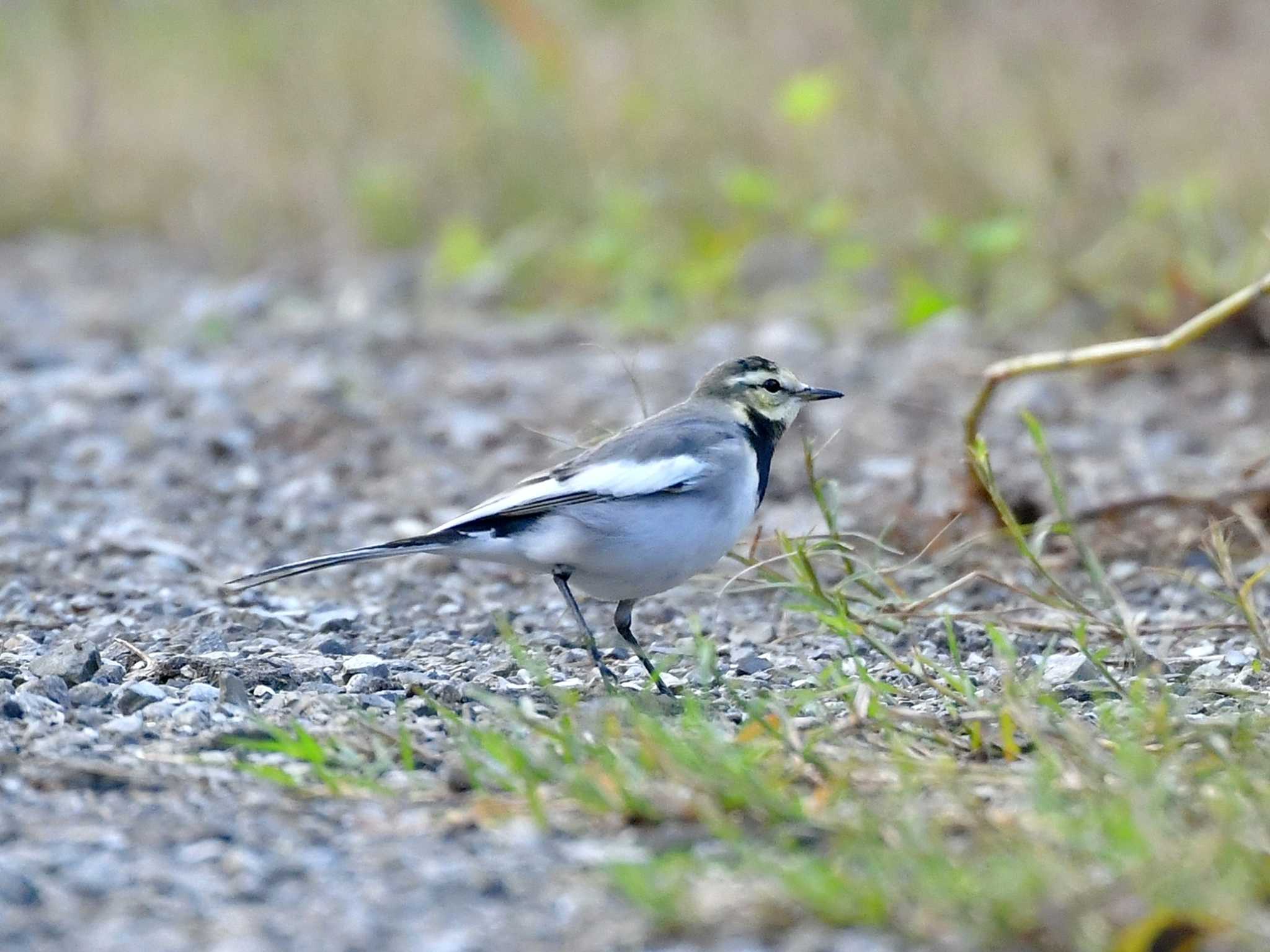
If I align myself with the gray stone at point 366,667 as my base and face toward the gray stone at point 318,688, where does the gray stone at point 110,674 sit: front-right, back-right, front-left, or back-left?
front-right

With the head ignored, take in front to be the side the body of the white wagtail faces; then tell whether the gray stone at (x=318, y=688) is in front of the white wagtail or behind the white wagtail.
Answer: behind

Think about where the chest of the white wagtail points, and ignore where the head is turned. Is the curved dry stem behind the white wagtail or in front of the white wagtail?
in front

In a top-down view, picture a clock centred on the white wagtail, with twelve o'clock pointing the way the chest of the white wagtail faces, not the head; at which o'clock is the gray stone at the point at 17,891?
The gray stone is roughly at 4 o'clock from the white wagtail.

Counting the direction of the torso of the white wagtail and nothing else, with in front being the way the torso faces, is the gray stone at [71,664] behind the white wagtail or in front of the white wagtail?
behind

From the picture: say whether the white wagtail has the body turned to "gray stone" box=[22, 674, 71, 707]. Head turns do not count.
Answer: no

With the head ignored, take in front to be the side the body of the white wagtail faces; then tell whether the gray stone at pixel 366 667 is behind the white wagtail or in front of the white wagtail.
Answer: behind

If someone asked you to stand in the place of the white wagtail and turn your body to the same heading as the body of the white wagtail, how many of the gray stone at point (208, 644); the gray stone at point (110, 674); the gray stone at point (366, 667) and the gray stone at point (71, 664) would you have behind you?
4

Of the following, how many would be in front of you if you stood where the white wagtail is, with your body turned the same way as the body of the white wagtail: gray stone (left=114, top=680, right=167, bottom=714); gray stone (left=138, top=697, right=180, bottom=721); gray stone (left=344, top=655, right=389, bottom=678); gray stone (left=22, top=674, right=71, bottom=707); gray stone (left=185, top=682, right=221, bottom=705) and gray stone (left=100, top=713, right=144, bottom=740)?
0

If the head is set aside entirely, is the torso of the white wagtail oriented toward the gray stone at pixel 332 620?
no

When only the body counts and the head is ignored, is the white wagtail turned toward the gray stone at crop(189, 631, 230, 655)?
no

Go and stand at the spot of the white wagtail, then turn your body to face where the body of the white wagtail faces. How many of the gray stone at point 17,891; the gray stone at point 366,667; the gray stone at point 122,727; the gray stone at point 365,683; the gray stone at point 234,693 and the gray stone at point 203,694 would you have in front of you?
0

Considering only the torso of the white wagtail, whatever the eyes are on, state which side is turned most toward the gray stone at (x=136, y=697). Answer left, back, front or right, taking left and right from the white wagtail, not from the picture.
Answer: back

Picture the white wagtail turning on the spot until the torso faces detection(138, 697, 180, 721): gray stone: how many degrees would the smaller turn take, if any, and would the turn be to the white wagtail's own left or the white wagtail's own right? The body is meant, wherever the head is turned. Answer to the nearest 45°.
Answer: approximately 135° to the white wagtail's own right

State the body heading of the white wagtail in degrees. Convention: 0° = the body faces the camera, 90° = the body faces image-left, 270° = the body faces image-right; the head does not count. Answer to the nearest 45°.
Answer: approximately 270°

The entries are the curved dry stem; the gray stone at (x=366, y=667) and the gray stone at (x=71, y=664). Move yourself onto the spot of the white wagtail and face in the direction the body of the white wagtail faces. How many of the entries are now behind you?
2

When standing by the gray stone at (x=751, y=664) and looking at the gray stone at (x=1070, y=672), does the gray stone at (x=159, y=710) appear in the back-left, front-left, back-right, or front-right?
back-right

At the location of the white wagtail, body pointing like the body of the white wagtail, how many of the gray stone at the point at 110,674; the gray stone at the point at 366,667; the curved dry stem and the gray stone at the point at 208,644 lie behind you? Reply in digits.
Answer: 3
